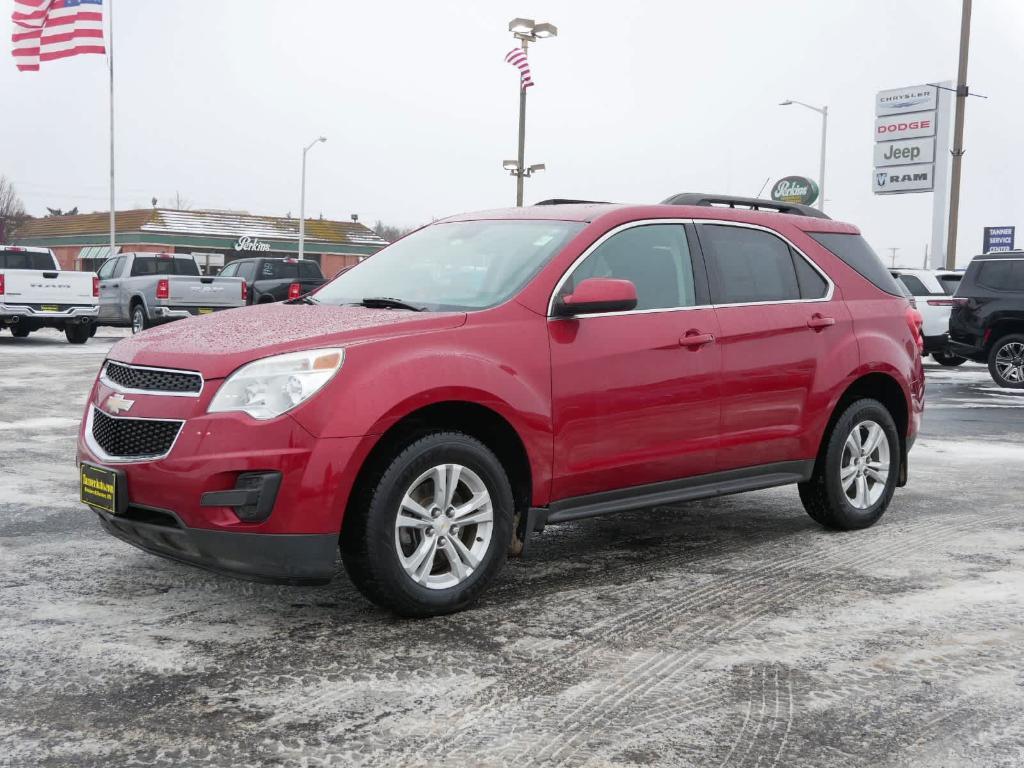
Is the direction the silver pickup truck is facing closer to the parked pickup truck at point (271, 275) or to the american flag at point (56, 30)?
the american flag

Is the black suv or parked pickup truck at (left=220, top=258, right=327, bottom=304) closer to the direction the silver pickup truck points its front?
the parked pickup truck

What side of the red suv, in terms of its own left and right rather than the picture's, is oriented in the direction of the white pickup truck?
right

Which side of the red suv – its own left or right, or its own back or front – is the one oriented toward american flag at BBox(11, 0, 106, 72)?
right

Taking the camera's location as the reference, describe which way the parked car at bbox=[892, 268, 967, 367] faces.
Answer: facing away from the viewer and to the right of the viewer

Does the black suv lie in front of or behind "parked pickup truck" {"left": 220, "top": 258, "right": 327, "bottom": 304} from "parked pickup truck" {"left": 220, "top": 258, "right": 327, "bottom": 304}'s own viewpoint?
behind

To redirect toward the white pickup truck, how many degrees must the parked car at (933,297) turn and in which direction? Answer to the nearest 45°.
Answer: approximately 135° to its left

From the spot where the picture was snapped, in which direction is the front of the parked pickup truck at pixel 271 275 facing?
facing away from the viewer and to the left of the viewer

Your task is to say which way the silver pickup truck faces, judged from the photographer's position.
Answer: facing away from the viewer and to the left of the viewer

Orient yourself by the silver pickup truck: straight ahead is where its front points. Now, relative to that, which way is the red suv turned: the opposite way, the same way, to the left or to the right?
to the left
